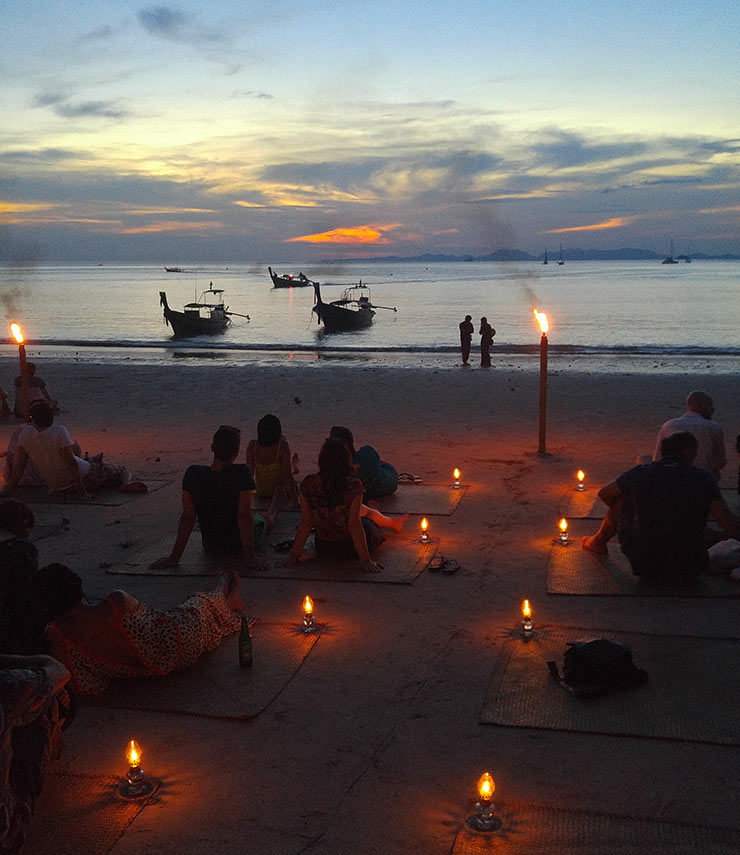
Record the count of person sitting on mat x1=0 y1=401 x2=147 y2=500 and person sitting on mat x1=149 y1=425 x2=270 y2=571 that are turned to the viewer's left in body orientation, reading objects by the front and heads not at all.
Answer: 0

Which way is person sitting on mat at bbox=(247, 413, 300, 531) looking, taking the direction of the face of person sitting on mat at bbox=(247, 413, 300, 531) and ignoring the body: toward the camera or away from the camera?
away from the camera

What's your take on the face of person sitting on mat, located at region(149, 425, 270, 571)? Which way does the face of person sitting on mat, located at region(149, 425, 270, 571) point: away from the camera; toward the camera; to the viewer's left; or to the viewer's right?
away from the camera

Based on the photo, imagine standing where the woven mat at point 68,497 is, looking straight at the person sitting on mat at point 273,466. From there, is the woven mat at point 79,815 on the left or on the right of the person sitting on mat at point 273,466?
right

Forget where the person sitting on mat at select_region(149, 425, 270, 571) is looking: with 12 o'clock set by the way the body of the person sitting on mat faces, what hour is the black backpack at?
The black backpack is roughly at 5 o'clock from the person sitting on mat.

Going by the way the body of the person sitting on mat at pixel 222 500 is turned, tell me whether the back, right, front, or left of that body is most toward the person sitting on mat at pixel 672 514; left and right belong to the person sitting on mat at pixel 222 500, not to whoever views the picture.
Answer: right

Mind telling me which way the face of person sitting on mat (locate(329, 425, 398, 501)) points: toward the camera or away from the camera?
away from the camera

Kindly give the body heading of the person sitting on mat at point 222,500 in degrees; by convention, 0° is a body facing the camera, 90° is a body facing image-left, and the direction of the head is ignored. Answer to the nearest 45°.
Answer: approximately 180°

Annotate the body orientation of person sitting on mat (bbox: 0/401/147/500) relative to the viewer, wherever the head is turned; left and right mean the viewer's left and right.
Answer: facing away from the viewer and to the right of the viewer

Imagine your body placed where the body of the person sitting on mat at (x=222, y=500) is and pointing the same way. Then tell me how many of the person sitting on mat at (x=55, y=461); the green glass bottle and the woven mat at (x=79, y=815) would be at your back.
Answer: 2

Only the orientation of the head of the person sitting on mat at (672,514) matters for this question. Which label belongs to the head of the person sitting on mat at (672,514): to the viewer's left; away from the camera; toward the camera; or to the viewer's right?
away from the camera
